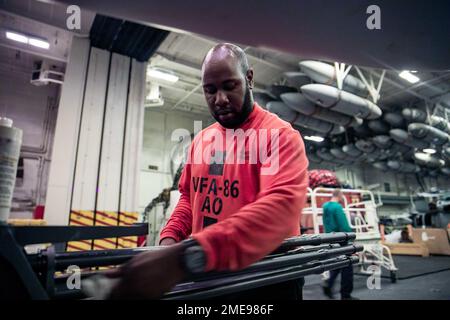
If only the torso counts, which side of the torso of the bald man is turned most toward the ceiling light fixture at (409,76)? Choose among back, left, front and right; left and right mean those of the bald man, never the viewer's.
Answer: back

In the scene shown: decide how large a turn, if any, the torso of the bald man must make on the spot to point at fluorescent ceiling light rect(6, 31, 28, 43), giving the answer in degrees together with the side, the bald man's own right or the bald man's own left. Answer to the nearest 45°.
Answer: approximately 90° to the bald man's own right

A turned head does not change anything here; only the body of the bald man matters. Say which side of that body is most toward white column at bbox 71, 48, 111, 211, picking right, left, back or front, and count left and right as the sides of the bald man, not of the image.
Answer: right

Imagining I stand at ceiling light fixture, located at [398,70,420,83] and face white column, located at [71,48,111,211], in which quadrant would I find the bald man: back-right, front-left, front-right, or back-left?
front-left

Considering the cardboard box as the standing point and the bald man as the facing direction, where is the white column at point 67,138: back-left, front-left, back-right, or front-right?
front-right

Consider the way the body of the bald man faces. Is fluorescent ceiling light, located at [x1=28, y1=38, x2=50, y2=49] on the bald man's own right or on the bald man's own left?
on the bald man's own right

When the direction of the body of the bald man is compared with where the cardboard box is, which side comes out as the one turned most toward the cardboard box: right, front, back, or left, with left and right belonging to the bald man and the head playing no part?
back

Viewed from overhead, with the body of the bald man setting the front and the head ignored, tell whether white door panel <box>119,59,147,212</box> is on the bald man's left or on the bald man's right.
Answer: on the bald man's right

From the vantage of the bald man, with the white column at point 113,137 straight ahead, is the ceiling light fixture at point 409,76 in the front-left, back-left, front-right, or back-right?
front-right

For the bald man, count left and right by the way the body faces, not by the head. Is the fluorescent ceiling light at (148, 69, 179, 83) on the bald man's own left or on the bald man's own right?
on the bald man's own right

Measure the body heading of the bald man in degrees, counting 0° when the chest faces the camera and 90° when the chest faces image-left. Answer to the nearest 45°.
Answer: approximately 45°
